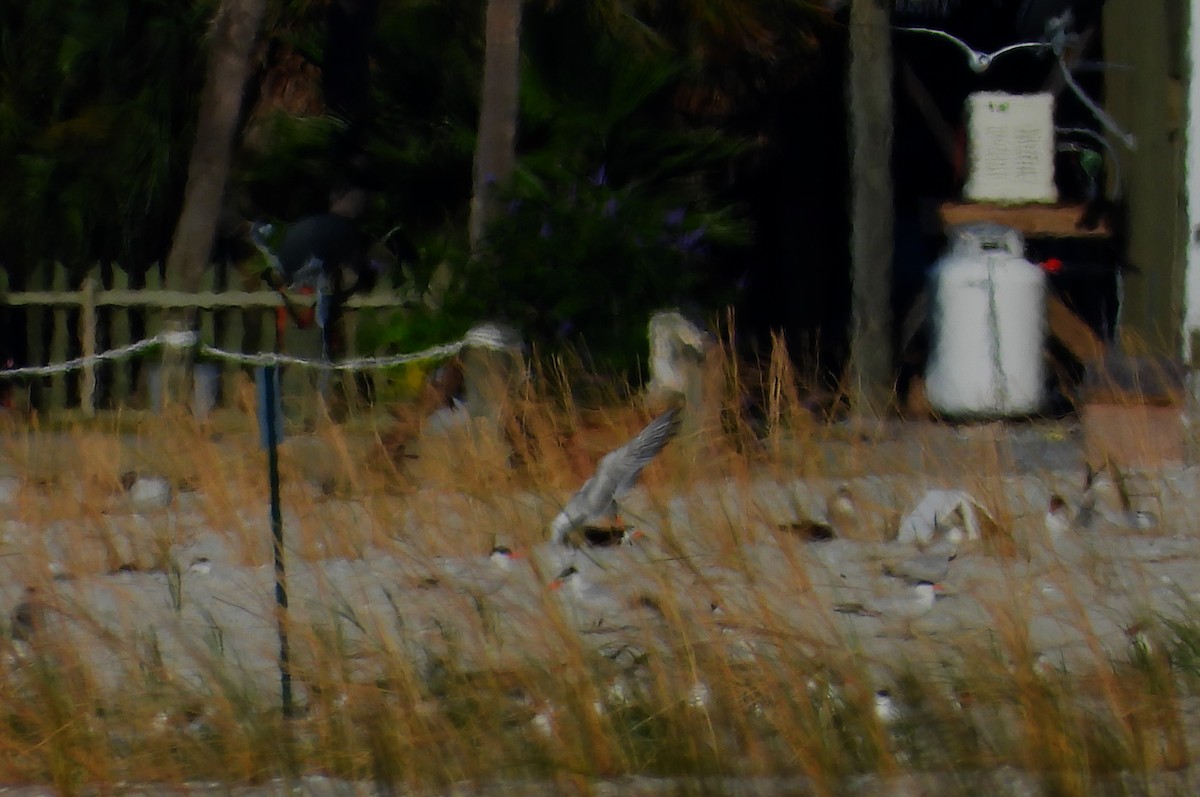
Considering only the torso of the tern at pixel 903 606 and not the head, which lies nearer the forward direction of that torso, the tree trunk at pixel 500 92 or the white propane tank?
the white propane tank

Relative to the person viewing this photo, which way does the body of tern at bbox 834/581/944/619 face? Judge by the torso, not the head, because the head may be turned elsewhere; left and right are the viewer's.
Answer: facing to the right of the viewer

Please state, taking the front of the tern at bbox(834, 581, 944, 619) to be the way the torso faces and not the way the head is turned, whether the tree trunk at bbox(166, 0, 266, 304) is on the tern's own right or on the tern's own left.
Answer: on the tern's own left

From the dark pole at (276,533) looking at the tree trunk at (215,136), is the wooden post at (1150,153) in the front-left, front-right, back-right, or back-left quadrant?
front-right

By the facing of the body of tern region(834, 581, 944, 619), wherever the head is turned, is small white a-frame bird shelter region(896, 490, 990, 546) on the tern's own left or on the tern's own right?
on the tern's own left

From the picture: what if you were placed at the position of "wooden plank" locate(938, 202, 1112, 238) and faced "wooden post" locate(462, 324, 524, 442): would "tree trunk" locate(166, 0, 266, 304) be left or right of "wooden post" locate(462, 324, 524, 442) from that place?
right

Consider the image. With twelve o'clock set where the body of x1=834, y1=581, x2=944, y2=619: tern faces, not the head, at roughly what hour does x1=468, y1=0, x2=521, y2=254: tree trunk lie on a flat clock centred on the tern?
The tree trunk is roughly at 8 o'clock from the tern.

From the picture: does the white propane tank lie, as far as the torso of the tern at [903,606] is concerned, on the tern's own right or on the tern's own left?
on the tern's own left

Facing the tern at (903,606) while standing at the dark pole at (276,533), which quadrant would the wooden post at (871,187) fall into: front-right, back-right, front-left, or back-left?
front-left

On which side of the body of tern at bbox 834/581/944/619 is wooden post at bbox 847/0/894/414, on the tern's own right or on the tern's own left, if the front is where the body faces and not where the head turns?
on the tern's own left

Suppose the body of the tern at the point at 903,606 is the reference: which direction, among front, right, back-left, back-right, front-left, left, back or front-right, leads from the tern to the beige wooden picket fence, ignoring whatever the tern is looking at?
back-left

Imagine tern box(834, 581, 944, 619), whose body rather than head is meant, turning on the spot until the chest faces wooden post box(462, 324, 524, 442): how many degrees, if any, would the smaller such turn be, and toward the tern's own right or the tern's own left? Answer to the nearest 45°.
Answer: approximately 135° to the tern's own left

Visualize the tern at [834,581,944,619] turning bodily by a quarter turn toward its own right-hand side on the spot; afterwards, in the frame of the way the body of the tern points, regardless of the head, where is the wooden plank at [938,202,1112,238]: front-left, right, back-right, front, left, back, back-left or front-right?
back
